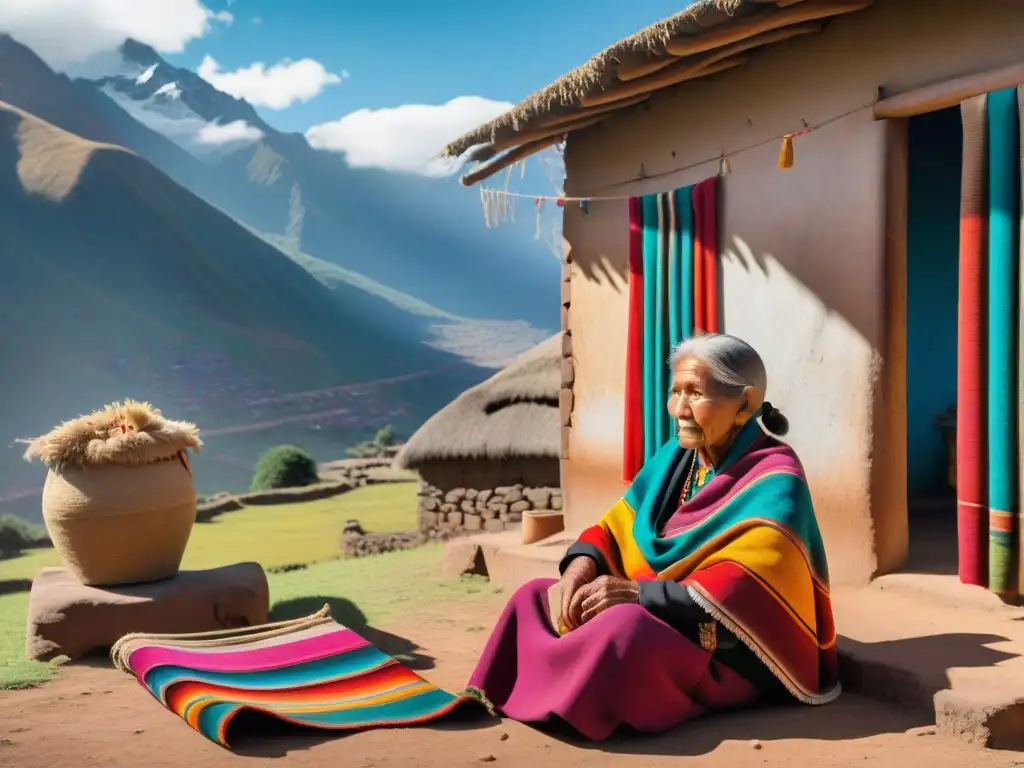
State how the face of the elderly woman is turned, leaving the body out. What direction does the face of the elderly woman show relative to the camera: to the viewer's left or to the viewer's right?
to the viewer's left

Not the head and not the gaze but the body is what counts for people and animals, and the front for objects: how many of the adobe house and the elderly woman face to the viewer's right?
0

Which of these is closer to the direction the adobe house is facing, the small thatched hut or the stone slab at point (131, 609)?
the stone slab

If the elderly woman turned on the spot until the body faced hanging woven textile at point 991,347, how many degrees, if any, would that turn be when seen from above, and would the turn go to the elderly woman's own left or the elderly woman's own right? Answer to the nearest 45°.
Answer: approximately 180°

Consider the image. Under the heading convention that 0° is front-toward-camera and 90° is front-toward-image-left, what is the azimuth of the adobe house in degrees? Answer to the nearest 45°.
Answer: approximately 45°

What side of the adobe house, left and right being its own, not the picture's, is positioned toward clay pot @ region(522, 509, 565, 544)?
right

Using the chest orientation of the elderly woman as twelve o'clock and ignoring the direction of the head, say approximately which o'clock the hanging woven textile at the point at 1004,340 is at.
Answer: The hanging woven textile is roughly at 6 o'clock from the elderly woman.
